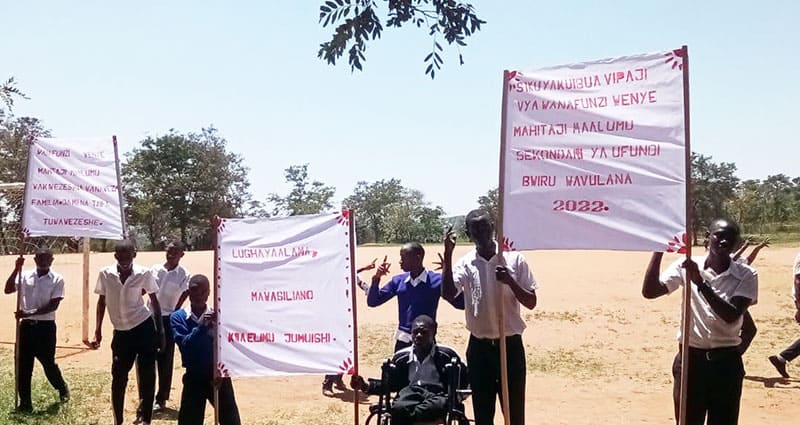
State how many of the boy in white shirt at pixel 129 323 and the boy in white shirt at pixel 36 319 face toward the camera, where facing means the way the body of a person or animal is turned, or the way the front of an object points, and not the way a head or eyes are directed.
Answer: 2

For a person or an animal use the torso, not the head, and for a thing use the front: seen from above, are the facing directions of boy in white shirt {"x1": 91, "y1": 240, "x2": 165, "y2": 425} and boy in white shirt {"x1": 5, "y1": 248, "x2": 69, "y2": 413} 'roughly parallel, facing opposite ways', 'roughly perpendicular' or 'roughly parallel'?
roughly parallel

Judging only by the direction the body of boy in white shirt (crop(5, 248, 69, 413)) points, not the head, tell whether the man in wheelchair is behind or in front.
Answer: in front

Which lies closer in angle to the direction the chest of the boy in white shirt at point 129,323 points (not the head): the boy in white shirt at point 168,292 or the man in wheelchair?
the man in wheelchair

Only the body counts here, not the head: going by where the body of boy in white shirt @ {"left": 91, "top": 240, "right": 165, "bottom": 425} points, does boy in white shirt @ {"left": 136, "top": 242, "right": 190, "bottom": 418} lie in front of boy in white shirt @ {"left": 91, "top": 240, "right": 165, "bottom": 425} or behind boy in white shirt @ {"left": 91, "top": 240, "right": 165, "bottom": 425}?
behind

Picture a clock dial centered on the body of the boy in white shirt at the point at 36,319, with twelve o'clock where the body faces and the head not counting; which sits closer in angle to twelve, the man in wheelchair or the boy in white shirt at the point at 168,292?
the man in wheelchair

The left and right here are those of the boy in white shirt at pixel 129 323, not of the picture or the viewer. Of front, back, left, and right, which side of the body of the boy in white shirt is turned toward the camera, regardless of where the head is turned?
front

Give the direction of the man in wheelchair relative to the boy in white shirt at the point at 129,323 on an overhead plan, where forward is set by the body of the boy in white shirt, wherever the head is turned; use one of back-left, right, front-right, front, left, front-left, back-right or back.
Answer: front-left

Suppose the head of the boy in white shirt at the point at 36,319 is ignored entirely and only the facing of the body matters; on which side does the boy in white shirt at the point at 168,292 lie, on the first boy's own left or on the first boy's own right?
on the first boy's own left
